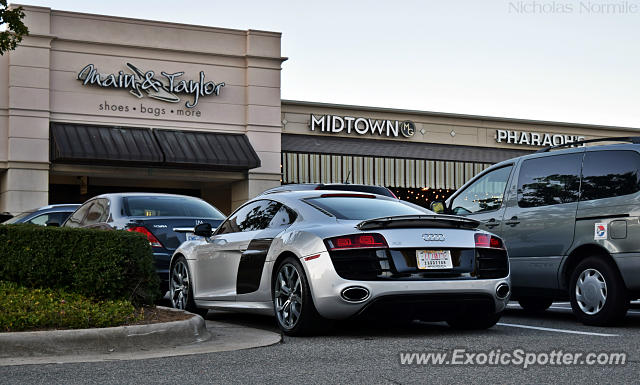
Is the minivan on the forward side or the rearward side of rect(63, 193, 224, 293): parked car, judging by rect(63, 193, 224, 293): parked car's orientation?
on the rearward side

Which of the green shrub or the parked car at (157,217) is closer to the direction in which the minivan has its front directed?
the parked car

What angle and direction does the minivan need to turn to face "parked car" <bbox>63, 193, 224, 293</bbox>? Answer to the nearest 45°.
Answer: approximately 45° to its left

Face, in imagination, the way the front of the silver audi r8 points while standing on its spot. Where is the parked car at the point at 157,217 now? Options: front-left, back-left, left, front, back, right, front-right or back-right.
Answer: front

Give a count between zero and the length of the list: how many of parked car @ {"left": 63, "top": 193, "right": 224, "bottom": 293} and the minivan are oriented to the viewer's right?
0

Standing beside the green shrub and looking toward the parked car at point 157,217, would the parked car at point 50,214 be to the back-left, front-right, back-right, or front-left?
front-left

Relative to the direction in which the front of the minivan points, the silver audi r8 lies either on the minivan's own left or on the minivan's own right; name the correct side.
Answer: on the minivan's own left

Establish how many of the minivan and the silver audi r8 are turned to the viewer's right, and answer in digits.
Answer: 0

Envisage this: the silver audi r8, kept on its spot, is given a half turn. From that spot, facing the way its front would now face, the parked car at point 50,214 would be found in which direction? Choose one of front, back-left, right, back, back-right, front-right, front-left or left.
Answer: back

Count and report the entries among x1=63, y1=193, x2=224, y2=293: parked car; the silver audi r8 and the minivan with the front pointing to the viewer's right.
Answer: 0

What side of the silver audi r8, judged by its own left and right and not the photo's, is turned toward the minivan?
right

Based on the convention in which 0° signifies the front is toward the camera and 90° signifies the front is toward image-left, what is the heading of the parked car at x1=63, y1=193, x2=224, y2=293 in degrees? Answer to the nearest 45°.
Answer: approximately 135°

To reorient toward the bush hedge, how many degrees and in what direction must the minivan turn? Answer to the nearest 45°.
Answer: approximately 90° to its left

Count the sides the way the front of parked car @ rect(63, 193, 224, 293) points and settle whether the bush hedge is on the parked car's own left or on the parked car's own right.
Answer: on the parked car's own left

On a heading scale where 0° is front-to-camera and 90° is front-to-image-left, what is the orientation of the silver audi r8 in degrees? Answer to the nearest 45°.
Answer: approximately 135°

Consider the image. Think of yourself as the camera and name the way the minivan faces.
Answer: facing away from the viewer and to the left of the viewer

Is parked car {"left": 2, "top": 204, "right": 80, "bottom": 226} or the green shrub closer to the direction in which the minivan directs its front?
the parked car
